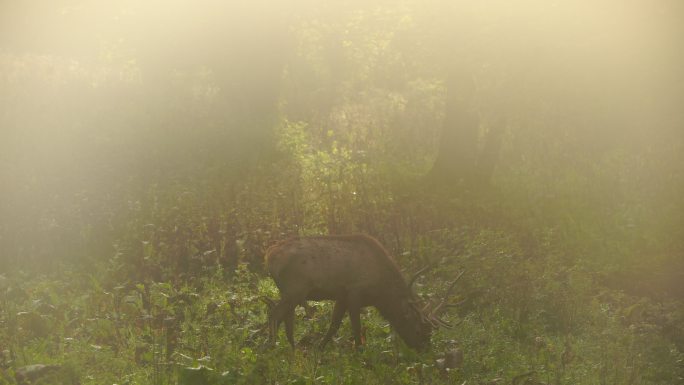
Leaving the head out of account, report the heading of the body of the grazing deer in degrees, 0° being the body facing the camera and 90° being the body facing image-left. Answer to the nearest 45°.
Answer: approximately 270°
